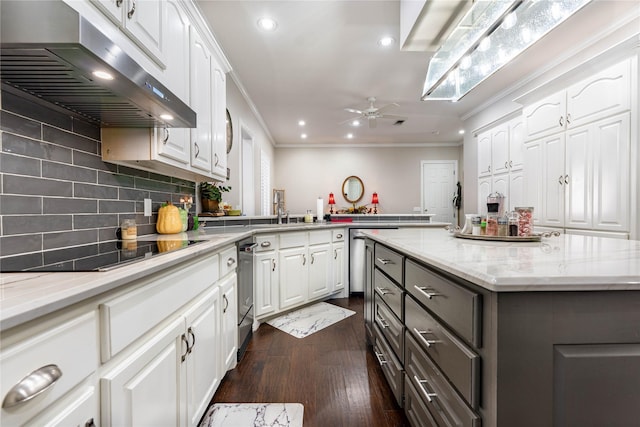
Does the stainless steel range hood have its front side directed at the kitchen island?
yes

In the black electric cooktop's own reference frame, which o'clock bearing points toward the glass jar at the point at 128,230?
The glass jar is roughly at 8 o'clock from the black electric cooktop.

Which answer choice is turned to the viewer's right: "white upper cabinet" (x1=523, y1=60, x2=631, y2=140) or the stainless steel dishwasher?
the stainless steel dishwasher

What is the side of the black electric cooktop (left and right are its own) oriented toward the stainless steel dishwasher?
left

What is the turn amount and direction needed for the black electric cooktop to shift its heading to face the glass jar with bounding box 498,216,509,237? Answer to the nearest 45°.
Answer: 0° — it already faces it

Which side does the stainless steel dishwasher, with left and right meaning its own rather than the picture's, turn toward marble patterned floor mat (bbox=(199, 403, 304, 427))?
right

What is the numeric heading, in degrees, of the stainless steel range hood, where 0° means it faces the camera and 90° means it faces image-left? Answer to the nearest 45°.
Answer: approximately 315°

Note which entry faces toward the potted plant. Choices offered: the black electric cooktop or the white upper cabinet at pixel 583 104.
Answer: the white upper cabinet

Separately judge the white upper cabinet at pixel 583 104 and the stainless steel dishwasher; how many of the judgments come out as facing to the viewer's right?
1

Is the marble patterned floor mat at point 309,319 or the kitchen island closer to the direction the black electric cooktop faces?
the kitchen island

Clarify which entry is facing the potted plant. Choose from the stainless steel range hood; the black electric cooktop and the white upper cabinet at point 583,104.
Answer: the white upper cabinet

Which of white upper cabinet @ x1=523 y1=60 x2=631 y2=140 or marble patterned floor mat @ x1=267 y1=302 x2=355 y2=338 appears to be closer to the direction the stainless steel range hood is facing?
the white upper cabinet

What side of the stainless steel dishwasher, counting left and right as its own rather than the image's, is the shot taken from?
right
